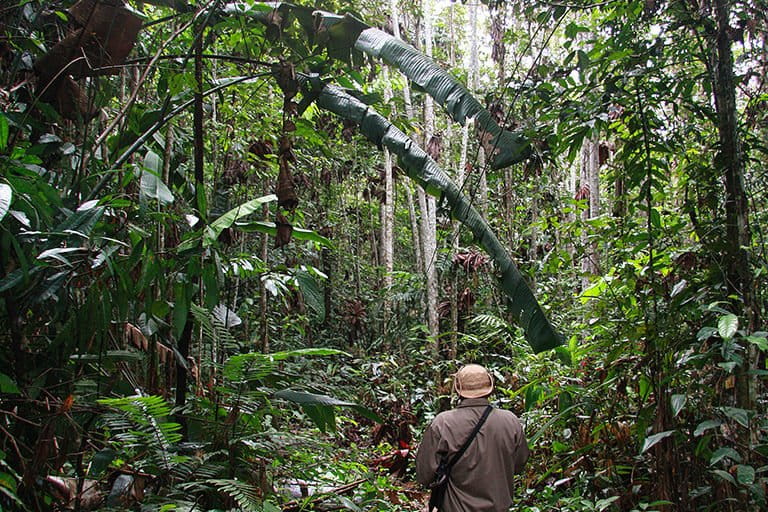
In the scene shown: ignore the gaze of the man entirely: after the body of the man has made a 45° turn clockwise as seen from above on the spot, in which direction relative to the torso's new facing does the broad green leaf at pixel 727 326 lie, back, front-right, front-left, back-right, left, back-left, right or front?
front

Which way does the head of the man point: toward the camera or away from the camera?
away from the camera

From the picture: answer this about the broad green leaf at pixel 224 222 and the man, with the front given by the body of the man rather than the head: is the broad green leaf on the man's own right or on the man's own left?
on the man's own left

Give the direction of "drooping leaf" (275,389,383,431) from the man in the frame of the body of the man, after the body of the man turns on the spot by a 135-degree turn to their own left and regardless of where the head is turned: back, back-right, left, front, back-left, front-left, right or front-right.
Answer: right

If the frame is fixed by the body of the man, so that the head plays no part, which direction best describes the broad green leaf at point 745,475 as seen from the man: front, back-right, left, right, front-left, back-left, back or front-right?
back-right

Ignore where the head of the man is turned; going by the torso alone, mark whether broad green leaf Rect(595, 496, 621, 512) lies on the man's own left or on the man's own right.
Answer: on the man's own right

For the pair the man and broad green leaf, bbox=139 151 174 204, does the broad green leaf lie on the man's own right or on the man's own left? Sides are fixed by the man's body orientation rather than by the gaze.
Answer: on the man's own left

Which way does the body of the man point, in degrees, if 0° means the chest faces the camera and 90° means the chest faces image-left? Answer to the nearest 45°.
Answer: approximately 180°

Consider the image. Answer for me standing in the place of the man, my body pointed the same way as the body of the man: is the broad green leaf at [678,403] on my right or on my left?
on my right
